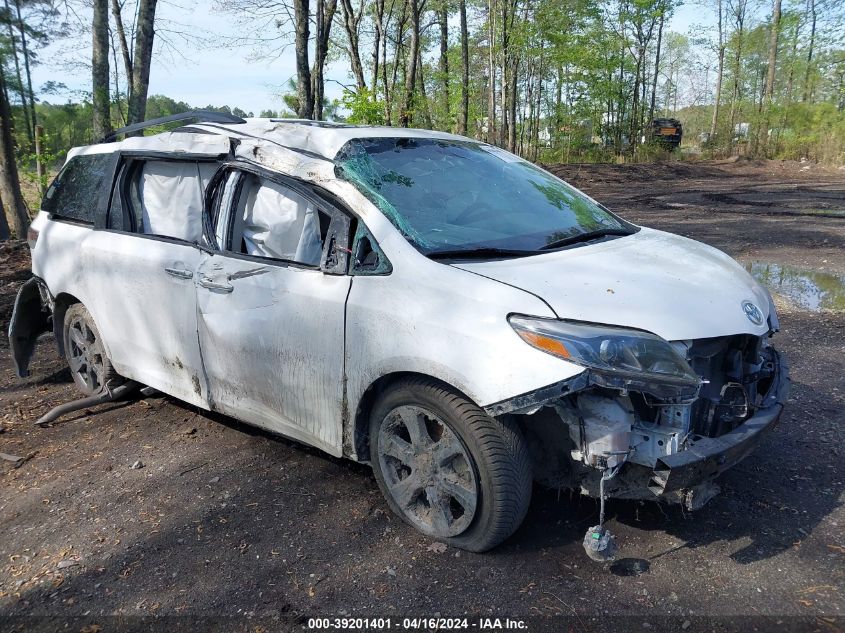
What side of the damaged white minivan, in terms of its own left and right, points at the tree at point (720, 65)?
left

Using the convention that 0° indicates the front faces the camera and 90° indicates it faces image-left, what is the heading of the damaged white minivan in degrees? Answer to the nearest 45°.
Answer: approximately 315°

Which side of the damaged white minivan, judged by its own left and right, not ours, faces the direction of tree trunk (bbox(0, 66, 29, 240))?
back

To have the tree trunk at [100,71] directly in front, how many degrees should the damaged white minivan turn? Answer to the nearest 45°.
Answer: approximately 180°
